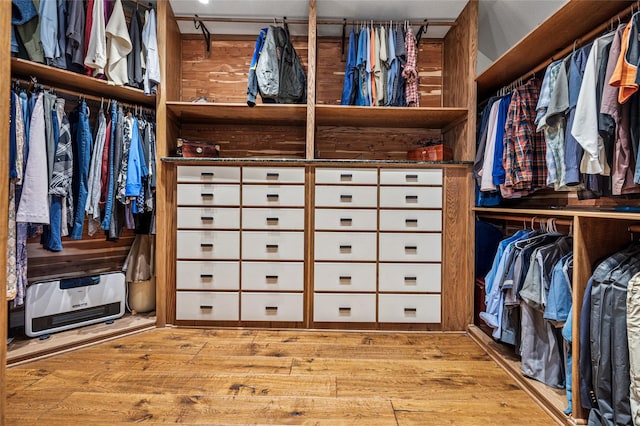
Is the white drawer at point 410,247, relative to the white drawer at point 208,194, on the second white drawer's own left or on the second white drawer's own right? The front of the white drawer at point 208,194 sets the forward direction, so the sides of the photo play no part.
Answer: on the second white drawer's own left

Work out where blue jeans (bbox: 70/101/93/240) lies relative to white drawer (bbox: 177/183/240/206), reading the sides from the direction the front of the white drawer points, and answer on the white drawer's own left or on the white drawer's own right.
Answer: on the white drawer's own right

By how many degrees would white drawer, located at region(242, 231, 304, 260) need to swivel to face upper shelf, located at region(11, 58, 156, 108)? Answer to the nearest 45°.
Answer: approximately 90° to its right

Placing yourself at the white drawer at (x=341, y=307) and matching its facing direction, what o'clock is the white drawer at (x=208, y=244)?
the white drawer at (x=208, y=244) is roughly at 3 o'clock from the white drawer at (x=341, y=307).

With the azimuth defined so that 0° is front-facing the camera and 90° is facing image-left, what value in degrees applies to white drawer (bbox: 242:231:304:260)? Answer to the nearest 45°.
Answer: approximately 0°

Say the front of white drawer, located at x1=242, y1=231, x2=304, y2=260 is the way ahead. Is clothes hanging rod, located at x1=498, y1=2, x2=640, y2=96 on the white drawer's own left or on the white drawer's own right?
on the white drawer's own left

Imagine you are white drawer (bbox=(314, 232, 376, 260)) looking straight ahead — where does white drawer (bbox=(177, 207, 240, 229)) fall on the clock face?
white drawer (bbox=(177, 207, 240, 229)) is roughly at 3 o'clock from white drawer (bbox=(314, 232, 376, 260)).
